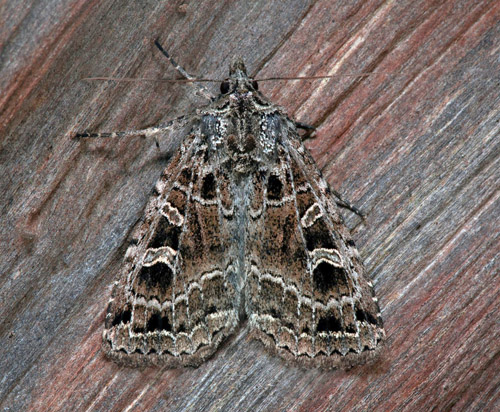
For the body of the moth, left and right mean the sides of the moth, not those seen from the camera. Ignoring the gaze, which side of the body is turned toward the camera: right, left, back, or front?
back
